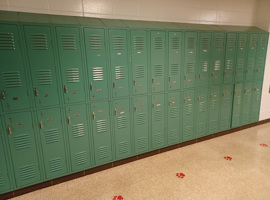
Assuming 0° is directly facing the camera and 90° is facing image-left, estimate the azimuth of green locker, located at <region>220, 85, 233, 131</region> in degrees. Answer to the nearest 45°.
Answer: approximately 315°

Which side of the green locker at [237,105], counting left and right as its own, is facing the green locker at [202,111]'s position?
right

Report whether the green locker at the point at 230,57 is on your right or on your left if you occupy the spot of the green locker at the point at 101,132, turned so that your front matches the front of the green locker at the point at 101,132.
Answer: on your left

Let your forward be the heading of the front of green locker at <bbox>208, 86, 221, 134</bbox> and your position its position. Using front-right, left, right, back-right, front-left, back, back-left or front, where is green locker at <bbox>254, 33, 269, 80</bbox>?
left

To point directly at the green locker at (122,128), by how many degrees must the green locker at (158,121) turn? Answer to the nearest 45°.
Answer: approximately 90° to its right

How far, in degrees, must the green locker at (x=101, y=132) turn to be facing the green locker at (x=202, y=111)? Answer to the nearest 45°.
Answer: approximately 45° to its left

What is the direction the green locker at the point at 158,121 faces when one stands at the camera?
facing the viewer and to the right of the viewer

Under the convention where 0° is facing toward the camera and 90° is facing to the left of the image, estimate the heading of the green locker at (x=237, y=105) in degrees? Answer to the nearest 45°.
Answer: approximately 315°

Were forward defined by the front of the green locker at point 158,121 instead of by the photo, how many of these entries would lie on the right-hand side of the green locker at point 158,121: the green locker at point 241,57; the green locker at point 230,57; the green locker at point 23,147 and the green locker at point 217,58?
1

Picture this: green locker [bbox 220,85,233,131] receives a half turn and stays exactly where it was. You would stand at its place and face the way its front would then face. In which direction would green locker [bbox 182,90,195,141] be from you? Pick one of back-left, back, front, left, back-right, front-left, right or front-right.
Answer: left
